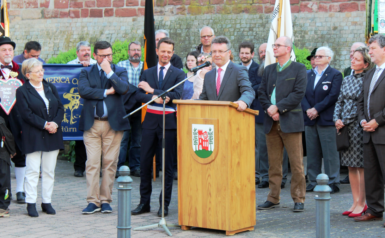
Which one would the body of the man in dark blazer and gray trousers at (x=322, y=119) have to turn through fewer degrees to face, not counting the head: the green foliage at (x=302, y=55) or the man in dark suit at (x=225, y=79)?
the man in dark suit

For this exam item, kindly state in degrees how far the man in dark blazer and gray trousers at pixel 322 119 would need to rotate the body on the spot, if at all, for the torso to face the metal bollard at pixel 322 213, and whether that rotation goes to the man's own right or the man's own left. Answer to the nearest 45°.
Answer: approximately 45° to the man's own left

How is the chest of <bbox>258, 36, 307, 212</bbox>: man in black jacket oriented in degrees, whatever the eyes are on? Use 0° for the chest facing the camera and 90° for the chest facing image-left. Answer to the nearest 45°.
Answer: approximately 45°

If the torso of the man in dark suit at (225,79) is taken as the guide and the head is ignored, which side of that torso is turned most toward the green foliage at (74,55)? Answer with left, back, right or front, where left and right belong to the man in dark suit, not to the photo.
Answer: right

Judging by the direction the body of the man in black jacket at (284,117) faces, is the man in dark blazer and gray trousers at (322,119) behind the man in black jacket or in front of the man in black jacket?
behind

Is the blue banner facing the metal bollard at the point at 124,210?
yes

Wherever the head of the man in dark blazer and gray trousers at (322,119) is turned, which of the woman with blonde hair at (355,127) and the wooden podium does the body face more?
the wooden podium

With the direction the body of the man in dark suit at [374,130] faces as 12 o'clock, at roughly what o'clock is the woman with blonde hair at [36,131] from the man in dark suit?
The woman with blonde hair is roughly at 1 o'clock from the man in dark suit.

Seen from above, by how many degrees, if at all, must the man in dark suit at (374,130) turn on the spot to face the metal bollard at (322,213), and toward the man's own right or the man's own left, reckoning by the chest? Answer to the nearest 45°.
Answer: approximately 45° to the man's own left
